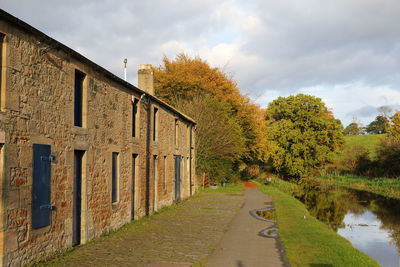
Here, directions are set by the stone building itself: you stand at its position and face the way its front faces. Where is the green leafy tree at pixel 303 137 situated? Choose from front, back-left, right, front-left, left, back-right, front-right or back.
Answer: left

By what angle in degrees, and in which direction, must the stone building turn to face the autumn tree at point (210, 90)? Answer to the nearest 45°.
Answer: approximately 90° to its left

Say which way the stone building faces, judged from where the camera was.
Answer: facing the viewer and to the right of the viewer

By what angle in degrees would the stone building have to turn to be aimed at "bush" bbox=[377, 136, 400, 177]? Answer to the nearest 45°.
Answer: approximately 90° to its left

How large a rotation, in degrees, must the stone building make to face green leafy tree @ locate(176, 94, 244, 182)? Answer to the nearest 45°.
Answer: approximately 90° to its left
